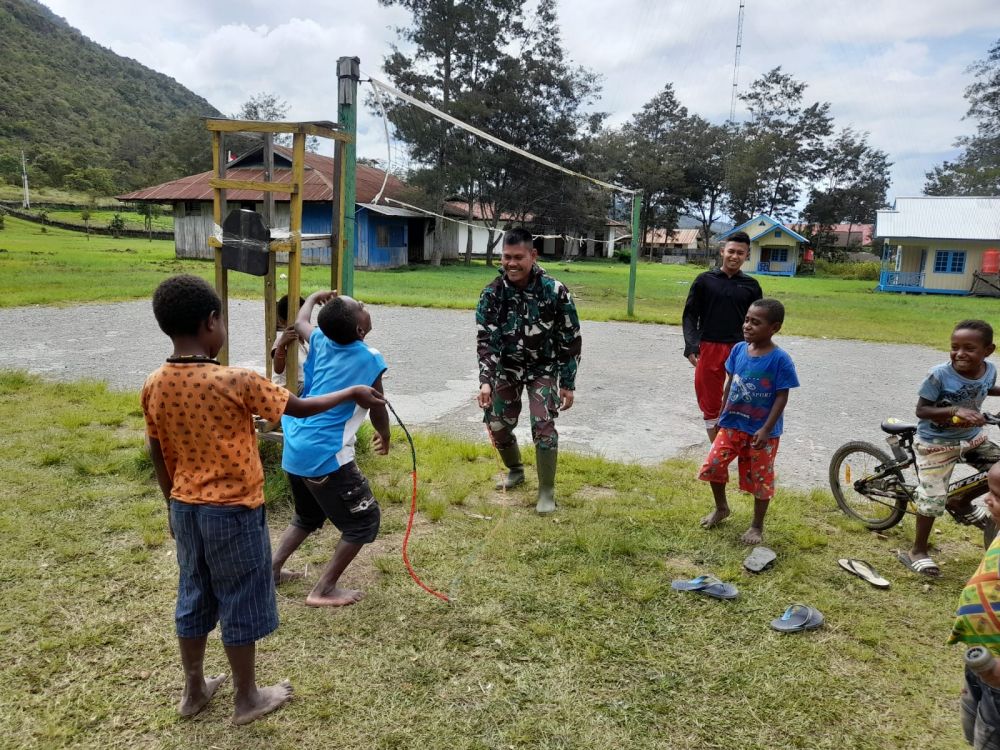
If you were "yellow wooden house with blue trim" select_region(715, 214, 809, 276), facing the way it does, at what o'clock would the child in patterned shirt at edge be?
The child in patterned shirt at edge is roughly at 12 o'clock from the yellow wooden house with blue trim.

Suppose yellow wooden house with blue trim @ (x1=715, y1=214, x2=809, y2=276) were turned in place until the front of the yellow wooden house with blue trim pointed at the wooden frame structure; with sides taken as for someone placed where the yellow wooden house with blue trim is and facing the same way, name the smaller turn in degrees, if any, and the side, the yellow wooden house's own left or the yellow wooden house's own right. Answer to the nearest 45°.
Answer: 0° — it already faces it

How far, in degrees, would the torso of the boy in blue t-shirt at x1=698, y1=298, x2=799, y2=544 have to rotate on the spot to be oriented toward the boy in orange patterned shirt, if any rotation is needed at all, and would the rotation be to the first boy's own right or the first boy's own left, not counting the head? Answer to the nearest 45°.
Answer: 0° — they already face them

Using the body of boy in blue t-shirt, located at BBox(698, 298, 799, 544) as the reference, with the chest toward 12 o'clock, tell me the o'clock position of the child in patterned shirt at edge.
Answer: The child in patterned shirt at edge is roughly at 10 o'clock from the boy in blue t-shirt.

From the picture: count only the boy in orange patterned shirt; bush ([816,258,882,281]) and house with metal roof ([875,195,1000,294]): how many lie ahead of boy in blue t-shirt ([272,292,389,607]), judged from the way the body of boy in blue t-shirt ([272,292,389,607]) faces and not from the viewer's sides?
2

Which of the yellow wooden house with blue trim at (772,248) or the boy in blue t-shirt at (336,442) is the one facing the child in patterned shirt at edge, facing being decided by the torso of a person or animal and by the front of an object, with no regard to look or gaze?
the yellow wooden house with blue trim

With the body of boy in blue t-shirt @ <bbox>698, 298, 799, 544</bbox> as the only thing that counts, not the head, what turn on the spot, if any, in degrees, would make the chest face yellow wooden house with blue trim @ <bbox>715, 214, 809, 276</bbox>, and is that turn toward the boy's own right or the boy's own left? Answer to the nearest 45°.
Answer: approximately 135° to the boy's own right

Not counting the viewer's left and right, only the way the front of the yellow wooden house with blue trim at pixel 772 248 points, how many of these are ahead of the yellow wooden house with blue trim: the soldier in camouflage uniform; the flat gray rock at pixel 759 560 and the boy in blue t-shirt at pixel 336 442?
3

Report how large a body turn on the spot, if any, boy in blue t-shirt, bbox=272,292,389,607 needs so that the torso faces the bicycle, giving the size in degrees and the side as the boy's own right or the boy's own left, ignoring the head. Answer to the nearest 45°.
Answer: approximately 45° to the boy's own right

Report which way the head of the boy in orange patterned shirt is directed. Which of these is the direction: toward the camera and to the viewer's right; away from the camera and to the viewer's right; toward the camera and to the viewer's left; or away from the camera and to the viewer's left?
away from the camera and to the viewer's right

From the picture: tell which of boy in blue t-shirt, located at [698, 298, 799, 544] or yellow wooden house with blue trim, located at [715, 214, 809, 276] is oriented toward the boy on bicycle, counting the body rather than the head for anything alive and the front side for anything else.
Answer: the yellow wooden house with blue trim

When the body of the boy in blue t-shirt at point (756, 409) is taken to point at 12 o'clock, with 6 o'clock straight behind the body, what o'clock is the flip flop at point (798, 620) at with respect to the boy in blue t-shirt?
The flip flop is roughly at 10 o'clock from the boy in blue t-shirt.

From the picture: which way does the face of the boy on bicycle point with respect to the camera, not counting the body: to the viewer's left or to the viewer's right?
to the viewer's left

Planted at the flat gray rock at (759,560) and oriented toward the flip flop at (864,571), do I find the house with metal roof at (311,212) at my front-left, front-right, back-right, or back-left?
back-left

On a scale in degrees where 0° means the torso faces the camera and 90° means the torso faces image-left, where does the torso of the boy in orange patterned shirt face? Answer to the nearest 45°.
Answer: approximately 225°
